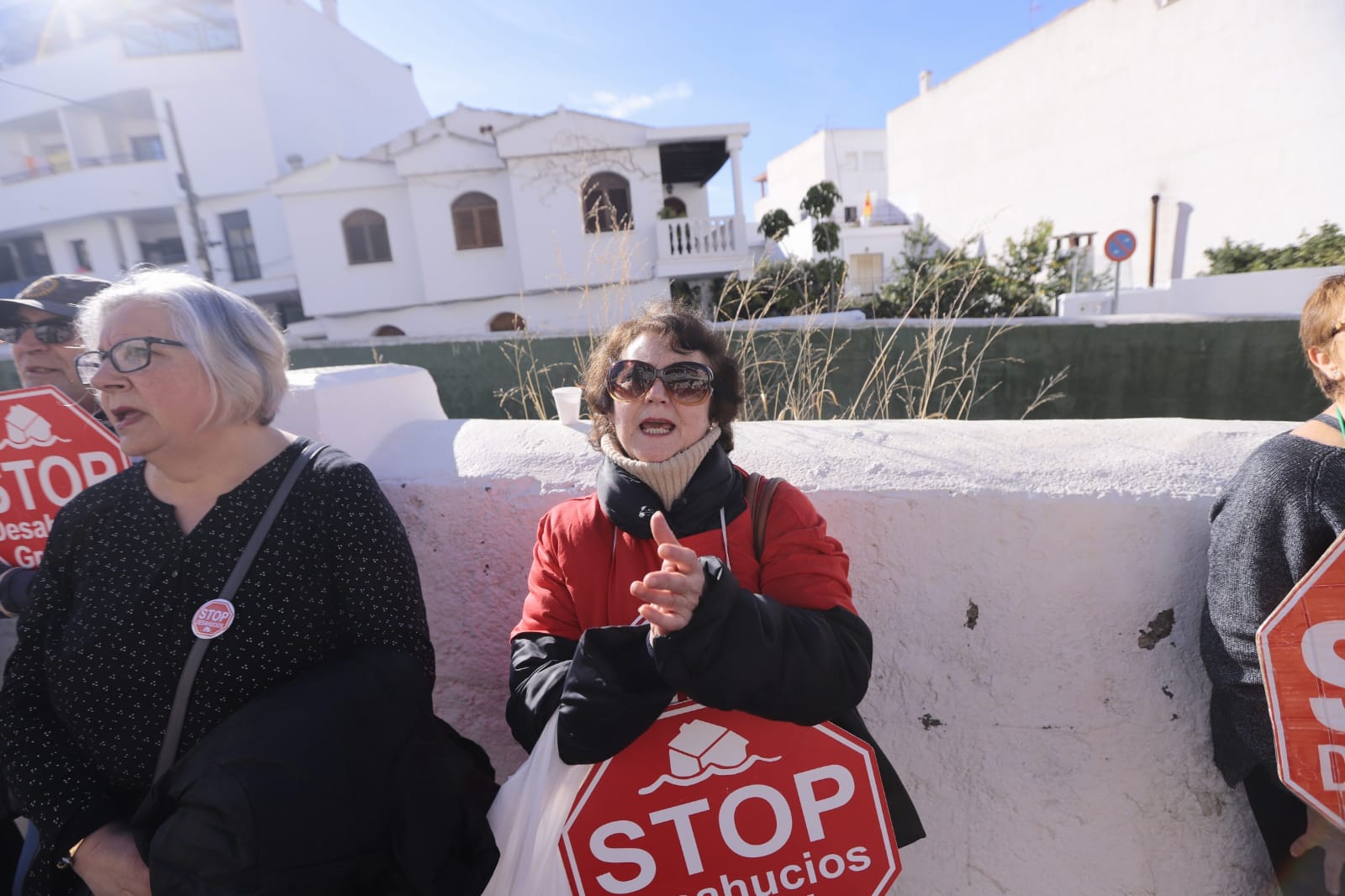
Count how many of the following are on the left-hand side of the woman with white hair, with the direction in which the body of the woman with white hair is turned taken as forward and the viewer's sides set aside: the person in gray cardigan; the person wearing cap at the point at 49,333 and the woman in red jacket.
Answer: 2

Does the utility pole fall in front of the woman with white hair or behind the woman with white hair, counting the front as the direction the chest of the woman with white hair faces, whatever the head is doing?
behind

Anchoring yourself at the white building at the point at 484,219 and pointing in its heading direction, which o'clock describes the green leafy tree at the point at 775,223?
The green leafy tree is roughly at 10 o'clock from the white building.

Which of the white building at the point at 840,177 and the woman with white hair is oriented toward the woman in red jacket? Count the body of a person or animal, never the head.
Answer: the white building

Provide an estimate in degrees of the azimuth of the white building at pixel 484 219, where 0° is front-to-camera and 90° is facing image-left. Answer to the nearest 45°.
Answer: approximately 0°

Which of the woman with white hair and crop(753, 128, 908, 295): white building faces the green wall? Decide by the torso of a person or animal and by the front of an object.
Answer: the white building

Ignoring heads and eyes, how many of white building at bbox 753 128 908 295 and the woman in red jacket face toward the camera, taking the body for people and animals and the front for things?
2

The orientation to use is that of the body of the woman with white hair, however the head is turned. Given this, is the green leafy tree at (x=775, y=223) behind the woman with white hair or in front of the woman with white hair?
behind

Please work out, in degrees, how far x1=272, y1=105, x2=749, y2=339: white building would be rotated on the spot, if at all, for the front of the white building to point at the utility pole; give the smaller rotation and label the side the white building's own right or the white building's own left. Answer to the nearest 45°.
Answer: approximately 135° to the white building's own right

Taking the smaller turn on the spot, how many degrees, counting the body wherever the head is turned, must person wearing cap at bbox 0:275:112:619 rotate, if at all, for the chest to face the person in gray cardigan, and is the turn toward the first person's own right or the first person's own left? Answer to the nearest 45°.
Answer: approximately 90° to the first person's own left

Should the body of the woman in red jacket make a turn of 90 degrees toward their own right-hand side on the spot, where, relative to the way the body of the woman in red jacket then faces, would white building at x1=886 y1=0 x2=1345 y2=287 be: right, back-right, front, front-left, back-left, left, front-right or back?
back-right
